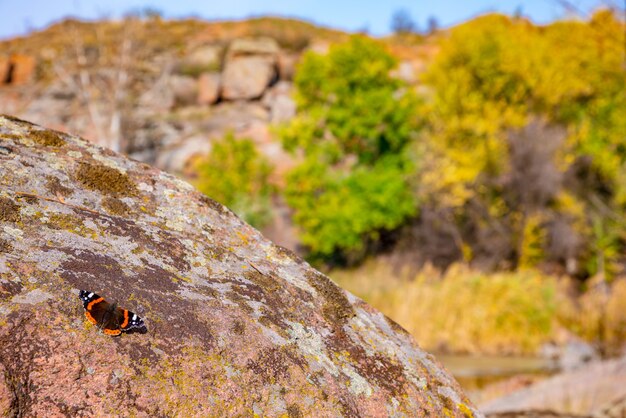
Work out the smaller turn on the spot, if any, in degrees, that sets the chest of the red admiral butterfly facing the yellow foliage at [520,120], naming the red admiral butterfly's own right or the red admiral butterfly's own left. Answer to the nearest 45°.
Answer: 0° — it already faces it

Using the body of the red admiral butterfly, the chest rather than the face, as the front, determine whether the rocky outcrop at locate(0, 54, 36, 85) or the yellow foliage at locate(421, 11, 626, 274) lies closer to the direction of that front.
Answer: the yellow foliage

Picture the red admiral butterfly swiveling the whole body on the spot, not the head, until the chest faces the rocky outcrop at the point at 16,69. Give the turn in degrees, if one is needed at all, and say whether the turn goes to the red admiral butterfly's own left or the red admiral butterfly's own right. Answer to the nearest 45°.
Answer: approximately 45° to the red admiral butterfly's own left

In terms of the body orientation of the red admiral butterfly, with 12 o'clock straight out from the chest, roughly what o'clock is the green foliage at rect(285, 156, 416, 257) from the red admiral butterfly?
The green foliage is roughly at 11 o'clock from the red admiral butterfly.

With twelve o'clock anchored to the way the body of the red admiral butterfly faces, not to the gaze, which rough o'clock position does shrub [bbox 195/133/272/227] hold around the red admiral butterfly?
The shrub is roughly at 11 o'clock from the red admiral butterfly.

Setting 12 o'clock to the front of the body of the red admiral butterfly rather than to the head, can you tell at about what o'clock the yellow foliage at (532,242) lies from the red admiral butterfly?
The yellow foliage is roughly at 12 o'clock from the red admiral butterfly.

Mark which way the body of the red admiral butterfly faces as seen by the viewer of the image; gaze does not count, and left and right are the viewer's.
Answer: facing away from the viewer and to the right of the viewer
